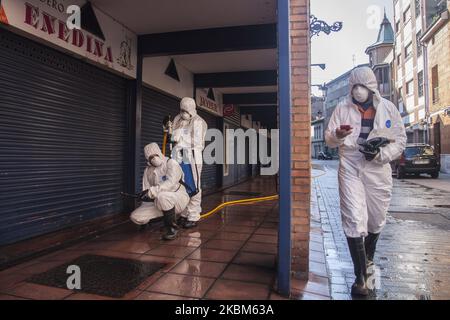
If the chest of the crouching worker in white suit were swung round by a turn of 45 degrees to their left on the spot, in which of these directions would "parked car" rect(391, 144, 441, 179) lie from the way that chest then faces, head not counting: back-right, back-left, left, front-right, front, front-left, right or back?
back-left

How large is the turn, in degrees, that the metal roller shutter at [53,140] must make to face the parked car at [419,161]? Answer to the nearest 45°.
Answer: approximately 45° to its left

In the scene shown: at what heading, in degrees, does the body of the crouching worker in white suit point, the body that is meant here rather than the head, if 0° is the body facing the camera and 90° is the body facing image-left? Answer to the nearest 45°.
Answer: approximately 45°

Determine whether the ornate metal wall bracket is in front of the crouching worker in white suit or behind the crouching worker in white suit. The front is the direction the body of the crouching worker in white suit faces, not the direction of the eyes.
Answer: behind

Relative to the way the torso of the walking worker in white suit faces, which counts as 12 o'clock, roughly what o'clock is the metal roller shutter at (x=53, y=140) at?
The metal roller shutter is roughly at 3 o'clock from the walking worker in white suit.

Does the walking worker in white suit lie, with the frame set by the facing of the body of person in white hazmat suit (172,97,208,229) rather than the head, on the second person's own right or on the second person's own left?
on the second person's own left
